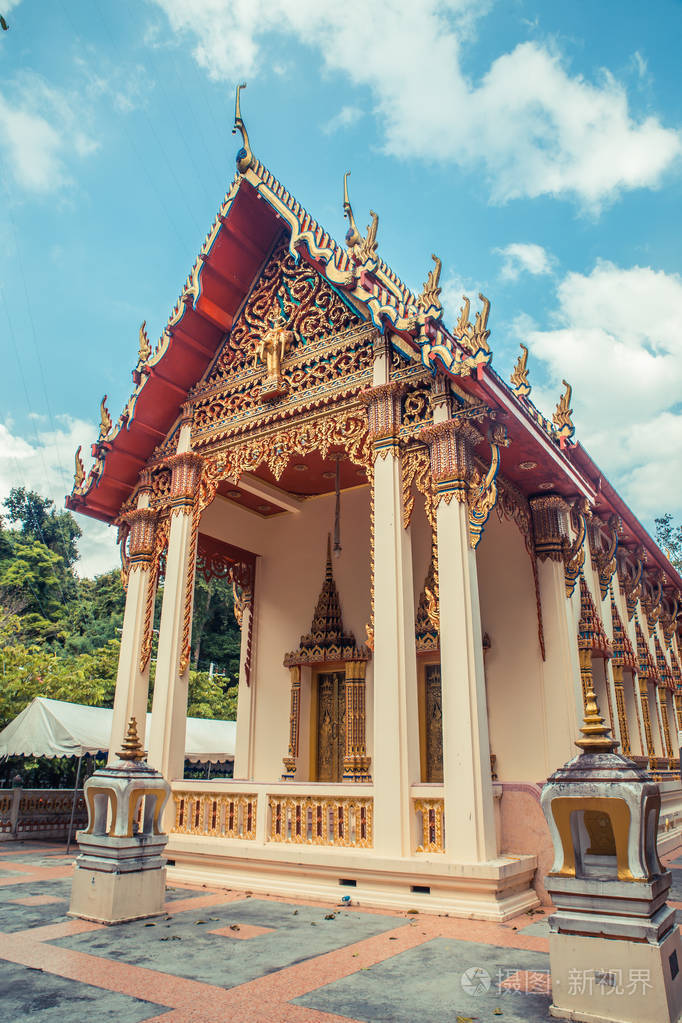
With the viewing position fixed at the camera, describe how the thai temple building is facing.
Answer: facing the viewer and to the left of the viewer

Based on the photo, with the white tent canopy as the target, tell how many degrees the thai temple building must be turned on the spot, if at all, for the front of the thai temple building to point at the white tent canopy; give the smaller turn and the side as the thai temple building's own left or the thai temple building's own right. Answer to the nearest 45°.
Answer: approximately 90° to the thai temple building's own right

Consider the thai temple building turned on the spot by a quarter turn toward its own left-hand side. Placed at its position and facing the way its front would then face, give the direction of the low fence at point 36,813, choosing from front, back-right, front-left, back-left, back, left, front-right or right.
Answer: back

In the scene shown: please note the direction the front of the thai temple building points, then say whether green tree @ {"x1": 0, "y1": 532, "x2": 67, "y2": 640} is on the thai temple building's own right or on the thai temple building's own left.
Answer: on the thai temple building's own right

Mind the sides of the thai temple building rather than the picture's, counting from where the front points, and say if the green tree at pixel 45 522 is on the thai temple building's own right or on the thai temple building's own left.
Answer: on the thai temple building's own right
